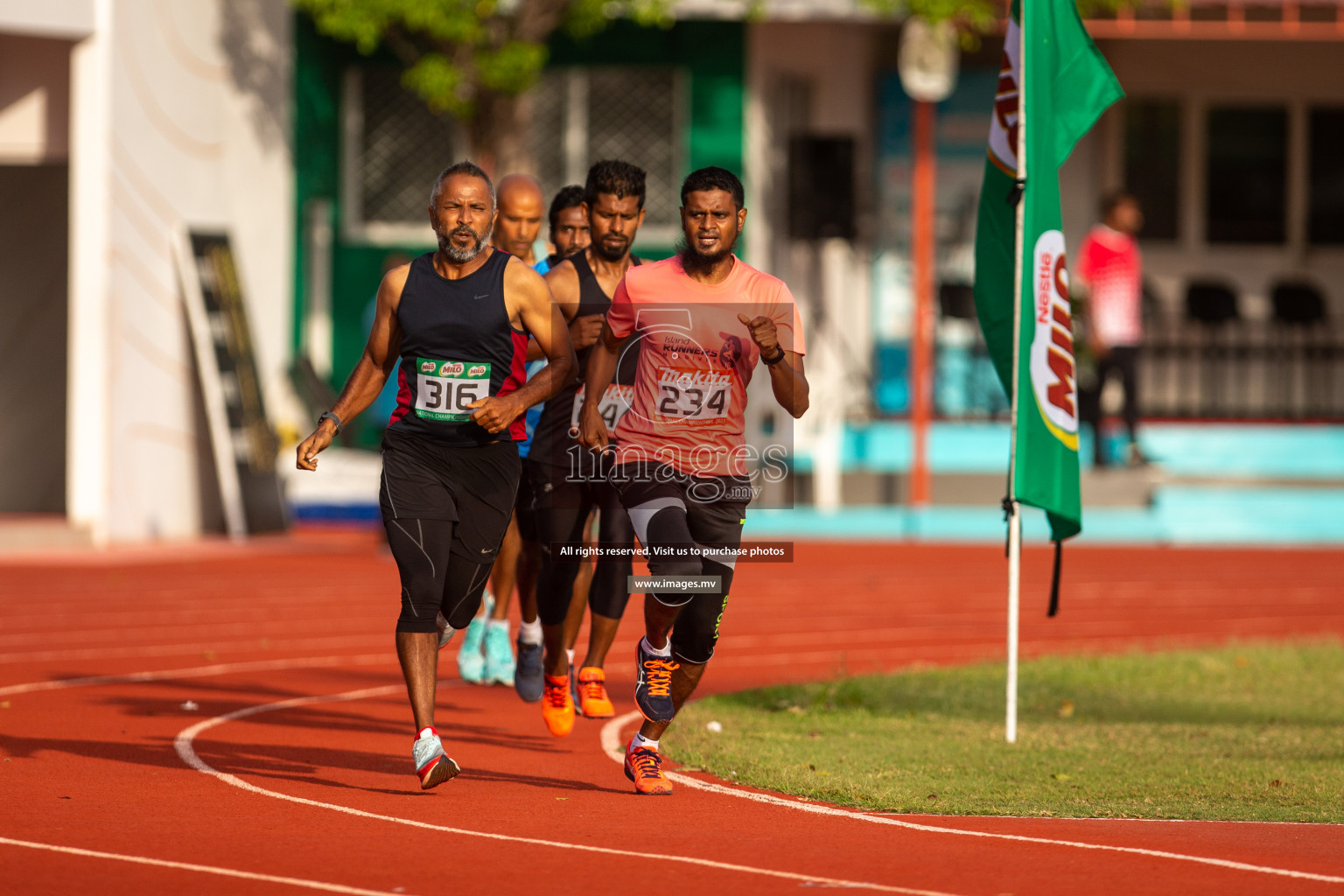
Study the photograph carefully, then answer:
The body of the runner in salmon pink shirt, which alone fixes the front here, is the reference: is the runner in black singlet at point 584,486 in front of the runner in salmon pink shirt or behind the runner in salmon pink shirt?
behind

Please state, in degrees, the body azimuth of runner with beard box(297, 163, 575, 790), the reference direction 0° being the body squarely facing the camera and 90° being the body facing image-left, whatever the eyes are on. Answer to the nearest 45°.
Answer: approximately 0°

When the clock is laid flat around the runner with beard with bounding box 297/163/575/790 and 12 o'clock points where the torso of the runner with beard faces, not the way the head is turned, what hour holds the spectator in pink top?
The spectator in pink top is roughly at 7 o'clock from the runner with beard.

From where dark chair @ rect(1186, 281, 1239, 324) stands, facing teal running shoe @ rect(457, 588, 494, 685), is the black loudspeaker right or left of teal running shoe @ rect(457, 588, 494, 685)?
right

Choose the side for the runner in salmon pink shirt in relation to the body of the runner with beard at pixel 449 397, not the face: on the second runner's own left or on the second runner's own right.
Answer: on the second runner's own left

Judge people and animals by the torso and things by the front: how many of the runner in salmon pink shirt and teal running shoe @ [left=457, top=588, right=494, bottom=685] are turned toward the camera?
2

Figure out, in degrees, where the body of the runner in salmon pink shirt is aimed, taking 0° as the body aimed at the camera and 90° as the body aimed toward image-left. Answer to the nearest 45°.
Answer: approximately 0°

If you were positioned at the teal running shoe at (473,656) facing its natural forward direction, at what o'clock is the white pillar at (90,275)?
The white pillar is roughly at 5 o'clock from the teal running shoe.

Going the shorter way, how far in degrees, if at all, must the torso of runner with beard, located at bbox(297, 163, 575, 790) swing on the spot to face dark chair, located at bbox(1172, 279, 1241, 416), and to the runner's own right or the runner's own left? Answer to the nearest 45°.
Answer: approximately 135° to the runner's own left
